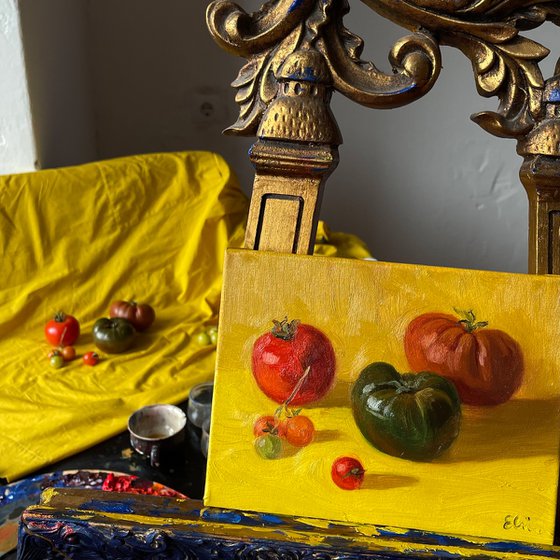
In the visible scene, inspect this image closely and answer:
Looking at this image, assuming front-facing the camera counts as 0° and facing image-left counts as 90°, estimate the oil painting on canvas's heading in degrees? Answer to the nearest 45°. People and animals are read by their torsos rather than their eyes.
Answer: approximately 0°

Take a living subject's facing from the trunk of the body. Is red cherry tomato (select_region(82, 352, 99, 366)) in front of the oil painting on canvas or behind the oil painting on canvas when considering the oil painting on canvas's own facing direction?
behind

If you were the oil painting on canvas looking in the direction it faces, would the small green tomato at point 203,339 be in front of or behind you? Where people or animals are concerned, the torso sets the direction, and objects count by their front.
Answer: behind

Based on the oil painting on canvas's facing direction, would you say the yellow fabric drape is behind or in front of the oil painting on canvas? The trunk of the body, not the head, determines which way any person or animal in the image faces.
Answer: behind

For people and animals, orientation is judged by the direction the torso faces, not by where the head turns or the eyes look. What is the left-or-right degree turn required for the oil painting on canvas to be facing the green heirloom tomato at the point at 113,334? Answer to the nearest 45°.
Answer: approximately 135° to its right

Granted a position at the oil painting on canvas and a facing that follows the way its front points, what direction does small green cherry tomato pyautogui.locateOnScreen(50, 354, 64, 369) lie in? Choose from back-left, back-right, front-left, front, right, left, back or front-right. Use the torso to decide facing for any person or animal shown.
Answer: back-right
